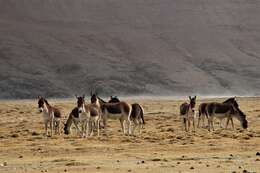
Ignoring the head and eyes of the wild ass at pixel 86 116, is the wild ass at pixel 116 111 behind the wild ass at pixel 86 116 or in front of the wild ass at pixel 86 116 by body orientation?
behind

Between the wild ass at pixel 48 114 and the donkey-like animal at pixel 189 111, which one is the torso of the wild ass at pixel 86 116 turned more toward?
the wild ass

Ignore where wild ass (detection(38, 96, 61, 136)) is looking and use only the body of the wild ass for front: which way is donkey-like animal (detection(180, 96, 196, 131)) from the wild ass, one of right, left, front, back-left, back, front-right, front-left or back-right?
back-left

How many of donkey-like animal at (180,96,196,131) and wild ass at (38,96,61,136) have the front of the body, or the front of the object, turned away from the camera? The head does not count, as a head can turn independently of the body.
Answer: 0

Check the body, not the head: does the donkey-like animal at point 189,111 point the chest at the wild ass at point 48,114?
no

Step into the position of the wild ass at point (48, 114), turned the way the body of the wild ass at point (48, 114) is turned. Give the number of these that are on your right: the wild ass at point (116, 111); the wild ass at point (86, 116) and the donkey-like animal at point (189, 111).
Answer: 0

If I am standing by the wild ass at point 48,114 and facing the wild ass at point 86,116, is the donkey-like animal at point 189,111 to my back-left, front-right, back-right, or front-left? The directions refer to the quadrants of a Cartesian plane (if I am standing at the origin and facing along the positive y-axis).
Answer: front-left

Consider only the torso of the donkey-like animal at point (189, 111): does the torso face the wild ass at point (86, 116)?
no

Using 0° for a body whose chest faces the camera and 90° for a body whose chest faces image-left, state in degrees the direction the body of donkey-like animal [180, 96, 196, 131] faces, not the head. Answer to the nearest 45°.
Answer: approximately 315°

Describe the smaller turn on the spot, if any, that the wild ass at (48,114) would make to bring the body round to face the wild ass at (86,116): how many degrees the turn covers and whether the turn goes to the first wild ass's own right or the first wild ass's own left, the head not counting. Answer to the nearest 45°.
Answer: approximately 90° to the first wild ass's own left

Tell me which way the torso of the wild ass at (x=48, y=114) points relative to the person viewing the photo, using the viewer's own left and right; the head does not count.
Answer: facing the viewer and to the left of the viewer

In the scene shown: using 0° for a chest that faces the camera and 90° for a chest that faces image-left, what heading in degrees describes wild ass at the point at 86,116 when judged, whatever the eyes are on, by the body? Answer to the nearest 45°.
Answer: approximately 45°

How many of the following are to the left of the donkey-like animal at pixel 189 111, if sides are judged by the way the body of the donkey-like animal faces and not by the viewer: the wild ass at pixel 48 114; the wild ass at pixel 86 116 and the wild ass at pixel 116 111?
0

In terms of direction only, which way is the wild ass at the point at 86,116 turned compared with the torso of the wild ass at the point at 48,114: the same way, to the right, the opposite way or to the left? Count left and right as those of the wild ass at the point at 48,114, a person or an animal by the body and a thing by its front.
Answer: the same way
